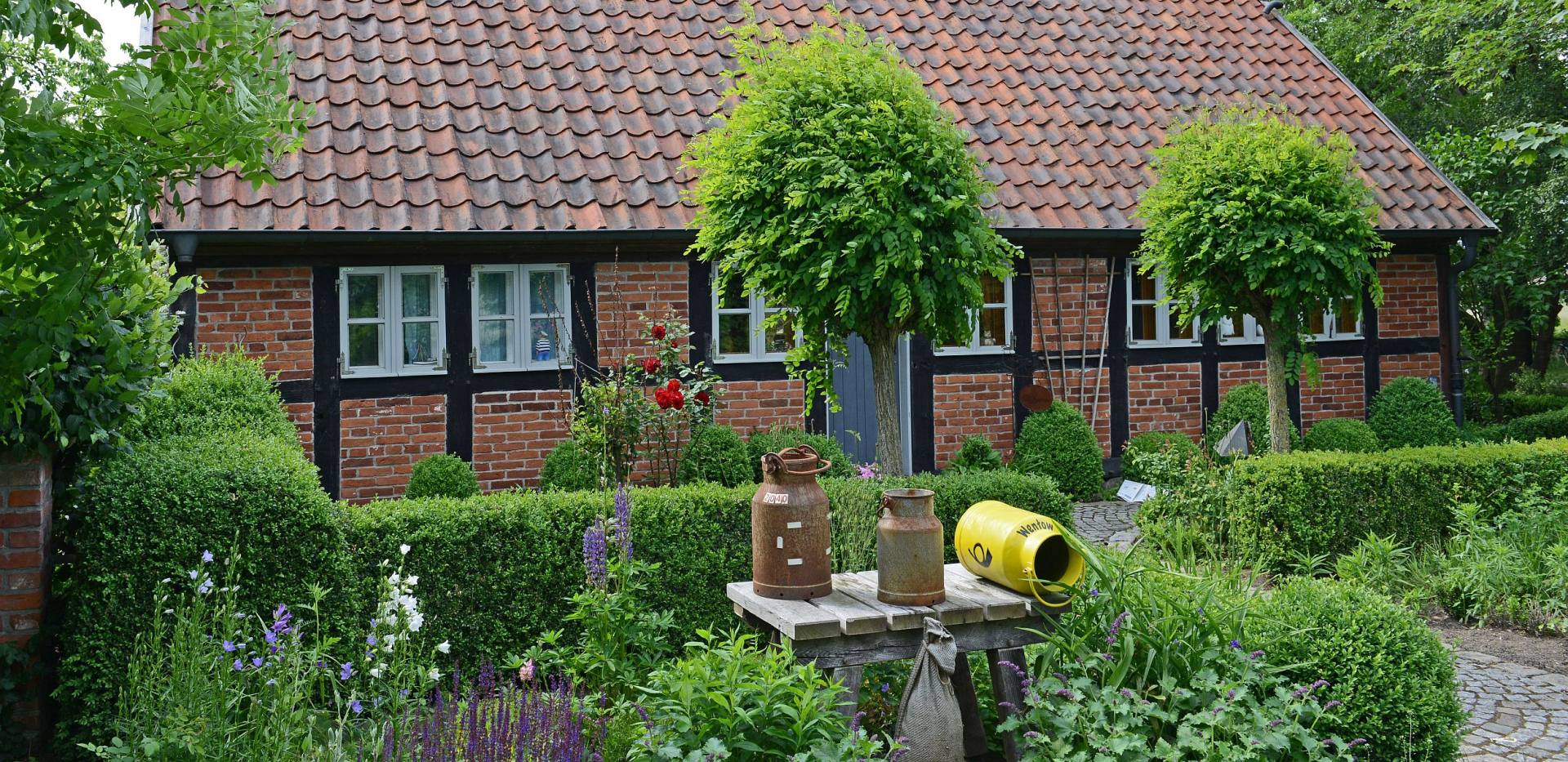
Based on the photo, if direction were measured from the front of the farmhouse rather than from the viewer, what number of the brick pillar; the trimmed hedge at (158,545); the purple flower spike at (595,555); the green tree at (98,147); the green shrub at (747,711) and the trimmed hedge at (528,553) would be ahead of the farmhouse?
6

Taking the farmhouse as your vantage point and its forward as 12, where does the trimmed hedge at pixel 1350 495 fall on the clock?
The trimmed hedge is roughly at 10 o'clock from the farmhouse.

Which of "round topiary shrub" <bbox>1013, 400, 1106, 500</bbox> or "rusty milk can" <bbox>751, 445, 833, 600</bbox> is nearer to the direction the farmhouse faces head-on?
the rusty milk can

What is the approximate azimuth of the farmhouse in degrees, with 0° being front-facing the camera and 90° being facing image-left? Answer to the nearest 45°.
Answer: approximately 0°

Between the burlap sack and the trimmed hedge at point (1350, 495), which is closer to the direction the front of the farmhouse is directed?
the burlap sack

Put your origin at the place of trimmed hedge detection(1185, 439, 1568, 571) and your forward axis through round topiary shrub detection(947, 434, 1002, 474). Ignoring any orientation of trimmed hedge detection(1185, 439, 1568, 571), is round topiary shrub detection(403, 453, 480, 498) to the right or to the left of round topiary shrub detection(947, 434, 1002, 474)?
left

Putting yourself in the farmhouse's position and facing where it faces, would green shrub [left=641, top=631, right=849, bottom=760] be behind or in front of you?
in front

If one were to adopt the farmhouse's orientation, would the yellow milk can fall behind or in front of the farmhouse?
in front

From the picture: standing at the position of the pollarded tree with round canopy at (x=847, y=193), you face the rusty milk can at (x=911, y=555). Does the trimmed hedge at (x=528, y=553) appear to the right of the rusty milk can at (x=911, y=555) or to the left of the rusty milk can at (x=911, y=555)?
right

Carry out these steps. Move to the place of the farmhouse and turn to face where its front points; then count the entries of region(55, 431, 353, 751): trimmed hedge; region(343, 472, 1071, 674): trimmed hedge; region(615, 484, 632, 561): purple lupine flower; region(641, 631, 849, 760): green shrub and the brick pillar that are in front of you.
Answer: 5

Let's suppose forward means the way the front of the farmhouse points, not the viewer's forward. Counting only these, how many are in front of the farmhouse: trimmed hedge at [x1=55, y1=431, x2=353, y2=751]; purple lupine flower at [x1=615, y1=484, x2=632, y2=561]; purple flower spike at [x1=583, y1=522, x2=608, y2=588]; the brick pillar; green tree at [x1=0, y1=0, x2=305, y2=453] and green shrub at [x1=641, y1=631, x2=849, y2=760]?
6

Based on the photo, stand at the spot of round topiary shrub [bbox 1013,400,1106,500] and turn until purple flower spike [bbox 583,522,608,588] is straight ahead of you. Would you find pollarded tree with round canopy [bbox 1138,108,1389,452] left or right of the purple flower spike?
left

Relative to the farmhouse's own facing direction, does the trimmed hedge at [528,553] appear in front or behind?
in front
